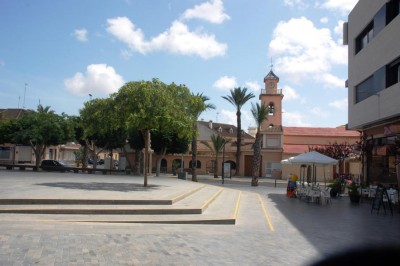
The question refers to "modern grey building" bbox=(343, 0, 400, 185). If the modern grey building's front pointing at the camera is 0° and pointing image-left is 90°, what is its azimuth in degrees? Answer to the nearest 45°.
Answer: approximately 45°

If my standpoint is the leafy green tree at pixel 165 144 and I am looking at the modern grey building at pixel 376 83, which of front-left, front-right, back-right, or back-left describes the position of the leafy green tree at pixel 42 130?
back-right

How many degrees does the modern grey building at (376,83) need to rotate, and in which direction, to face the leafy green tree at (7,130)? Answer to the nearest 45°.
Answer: approximately 45° to its right

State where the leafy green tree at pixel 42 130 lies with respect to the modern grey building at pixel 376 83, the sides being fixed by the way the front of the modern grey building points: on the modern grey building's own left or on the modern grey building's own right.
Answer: on the modern grey building's own right

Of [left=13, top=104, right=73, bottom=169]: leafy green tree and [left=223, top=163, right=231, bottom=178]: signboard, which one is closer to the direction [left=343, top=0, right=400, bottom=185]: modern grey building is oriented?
the leafy green tree

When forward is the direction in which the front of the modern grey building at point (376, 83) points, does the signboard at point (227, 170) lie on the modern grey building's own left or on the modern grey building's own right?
on the modern grey building's own right
